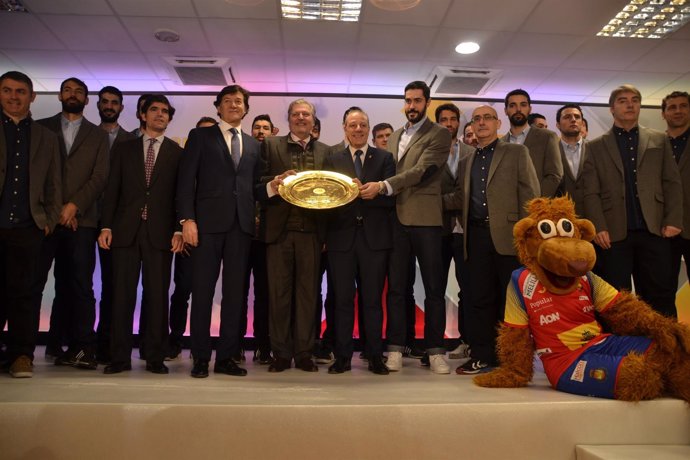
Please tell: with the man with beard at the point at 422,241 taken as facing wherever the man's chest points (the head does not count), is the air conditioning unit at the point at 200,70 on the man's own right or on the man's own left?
on the man's own right

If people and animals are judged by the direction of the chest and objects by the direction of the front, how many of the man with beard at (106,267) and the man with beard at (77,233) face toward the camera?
2

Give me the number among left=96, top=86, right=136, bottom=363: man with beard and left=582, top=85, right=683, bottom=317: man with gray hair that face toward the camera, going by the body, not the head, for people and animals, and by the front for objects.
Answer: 2

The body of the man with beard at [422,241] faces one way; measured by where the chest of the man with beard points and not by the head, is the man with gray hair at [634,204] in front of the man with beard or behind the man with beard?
behind

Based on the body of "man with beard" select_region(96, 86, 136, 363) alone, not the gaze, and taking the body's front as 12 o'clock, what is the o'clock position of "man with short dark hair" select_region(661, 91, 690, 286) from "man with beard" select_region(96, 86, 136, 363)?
"man with short dark hair" select_region(661, 91, 690, 286) is roughly at 10 o'clock from "man with beard" select_region(96, 86, 136, 363).

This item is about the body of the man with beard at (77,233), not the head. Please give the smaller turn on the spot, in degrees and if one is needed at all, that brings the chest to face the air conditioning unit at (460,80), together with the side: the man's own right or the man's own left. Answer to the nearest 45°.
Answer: approximately 90° to the man's own left

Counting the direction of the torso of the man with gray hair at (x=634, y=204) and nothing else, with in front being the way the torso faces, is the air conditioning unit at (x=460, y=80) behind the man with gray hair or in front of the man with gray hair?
behind

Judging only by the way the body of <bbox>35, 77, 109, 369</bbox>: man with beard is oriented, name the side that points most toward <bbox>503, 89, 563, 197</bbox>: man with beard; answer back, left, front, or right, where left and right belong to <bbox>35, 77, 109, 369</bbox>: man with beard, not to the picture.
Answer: left
